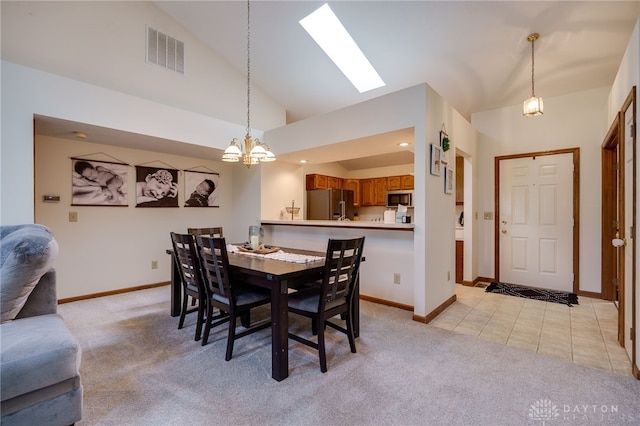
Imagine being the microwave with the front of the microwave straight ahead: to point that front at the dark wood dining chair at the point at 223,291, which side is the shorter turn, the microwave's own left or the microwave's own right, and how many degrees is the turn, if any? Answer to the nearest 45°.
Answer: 0° — it already faces it

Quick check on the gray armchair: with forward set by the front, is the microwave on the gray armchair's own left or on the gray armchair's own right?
on the gray armchair's own left

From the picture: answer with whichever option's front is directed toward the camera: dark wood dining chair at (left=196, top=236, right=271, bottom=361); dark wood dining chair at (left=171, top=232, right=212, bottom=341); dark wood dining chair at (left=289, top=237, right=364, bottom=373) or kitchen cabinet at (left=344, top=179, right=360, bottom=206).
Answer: the kitchen cabinet

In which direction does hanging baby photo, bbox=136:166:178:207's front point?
toward the camera

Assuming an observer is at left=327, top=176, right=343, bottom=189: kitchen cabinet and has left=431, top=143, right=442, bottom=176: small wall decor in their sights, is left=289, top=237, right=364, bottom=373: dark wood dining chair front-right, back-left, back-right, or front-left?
front-right

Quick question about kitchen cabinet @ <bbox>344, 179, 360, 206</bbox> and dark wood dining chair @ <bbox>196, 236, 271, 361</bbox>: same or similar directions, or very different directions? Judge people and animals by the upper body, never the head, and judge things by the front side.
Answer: very different directions

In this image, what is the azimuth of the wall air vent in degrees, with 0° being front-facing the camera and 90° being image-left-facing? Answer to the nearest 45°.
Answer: approximately 315°

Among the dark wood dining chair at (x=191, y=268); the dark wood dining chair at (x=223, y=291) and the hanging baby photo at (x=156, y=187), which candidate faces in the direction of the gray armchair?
the hanging baby photo

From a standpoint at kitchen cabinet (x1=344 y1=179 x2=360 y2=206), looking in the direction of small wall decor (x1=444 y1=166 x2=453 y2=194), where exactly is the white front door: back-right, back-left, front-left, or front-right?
front-left

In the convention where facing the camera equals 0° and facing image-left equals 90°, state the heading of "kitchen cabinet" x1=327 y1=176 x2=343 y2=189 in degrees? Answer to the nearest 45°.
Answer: approximately 315°

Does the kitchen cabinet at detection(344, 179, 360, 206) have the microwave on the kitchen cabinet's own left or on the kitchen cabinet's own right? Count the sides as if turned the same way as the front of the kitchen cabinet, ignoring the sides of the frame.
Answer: on the kitchen cabinet's own left

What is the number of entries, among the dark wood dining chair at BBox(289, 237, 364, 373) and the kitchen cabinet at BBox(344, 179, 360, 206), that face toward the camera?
1

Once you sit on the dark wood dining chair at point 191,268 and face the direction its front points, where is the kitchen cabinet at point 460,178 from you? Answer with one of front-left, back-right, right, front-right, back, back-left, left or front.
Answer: front-right

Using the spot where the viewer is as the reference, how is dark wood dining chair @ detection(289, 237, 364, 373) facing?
facing away from the viewer and to the left of the viewer

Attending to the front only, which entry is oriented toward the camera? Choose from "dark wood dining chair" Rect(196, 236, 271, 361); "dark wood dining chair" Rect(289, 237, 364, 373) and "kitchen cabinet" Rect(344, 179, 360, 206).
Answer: the kitchen cabinet

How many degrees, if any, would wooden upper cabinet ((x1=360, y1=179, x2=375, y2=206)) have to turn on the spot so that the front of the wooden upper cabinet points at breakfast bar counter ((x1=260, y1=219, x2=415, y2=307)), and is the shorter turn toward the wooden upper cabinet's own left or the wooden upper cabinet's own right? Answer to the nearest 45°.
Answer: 0° — it already faces it

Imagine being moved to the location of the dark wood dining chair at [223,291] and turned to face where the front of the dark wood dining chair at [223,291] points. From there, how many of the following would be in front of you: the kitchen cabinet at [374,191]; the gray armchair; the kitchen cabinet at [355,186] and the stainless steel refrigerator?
3

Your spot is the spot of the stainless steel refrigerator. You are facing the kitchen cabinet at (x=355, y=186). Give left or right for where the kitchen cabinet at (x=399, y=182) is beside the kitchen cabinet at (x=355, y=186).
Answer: right

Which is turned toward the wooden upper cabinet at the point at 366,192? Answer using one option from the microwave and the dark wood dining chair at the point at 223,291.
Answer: the dark wood dining chair

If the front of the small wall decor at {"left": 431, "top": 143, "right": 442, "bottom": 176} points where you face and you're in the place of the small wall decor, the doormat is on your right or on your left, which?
on your left

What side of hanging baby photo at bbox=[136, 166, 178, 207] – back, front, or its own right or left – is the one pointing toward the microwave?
left

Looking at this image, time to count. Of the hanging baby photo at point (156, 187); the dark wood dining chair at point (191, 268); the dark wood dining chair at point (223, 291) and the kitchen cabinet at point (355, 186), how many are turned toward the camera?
2

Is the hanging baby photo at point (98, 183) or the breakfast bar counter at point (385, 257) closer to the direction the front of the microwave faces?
the breakfast bar counter
